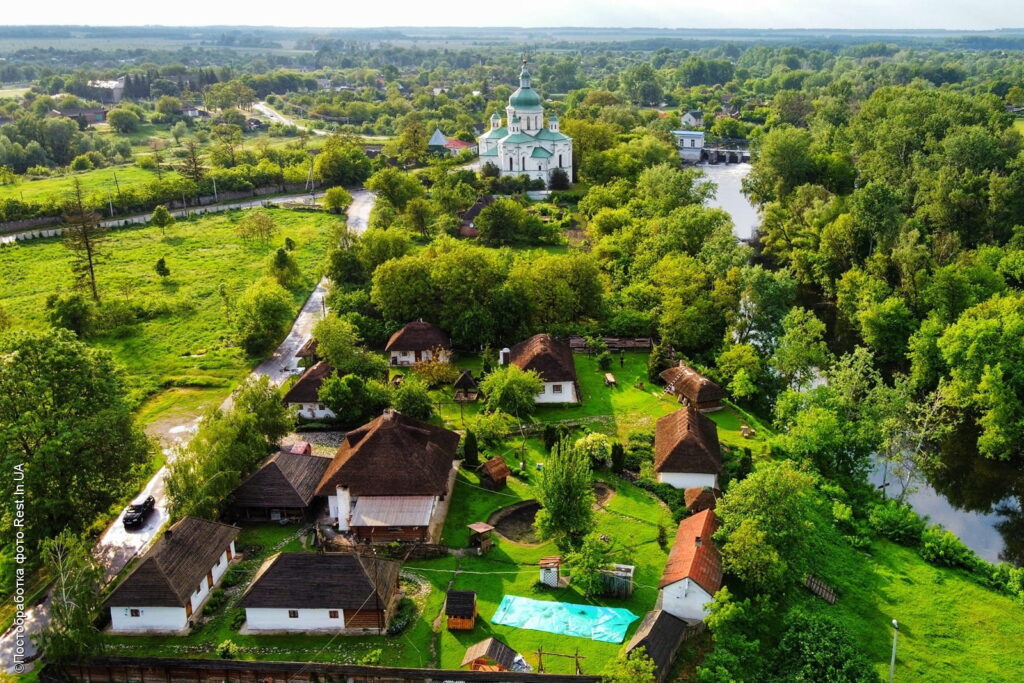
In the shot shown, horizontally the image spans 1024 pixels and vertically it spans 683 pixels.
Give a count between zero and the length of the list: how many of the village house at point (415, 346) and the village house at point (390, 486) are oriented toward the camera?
2

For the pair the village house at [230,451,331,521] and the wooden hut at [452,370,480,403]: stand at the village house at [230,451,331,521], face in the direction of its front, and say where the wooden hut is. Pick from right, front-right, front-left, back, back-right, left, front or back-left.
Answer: back-left

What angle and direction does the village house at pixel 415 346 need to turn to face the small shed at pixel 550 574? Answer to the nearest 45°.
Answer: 0° — it already faces it

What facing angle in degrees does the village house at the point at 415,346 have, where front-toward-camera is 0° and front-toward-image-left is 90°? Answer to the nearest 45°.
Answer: approximately 0°

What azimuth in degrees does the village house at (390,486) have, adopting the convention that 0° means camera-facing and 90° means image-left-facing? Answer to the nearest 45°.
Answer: approximately 0°

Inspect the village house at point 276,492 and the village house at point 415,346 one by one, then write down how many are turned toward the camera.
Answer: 2

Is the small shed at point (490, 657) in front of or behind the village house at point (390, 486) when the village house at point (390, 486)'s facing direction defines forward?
in front

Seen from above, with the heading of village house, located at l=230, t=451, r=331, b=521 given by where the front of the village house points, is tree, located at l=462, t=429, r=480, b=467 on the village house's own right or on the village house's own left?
on the village house's own left

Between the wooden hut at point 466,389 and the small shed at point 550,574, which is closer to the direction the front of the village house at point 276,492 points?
the small shed
